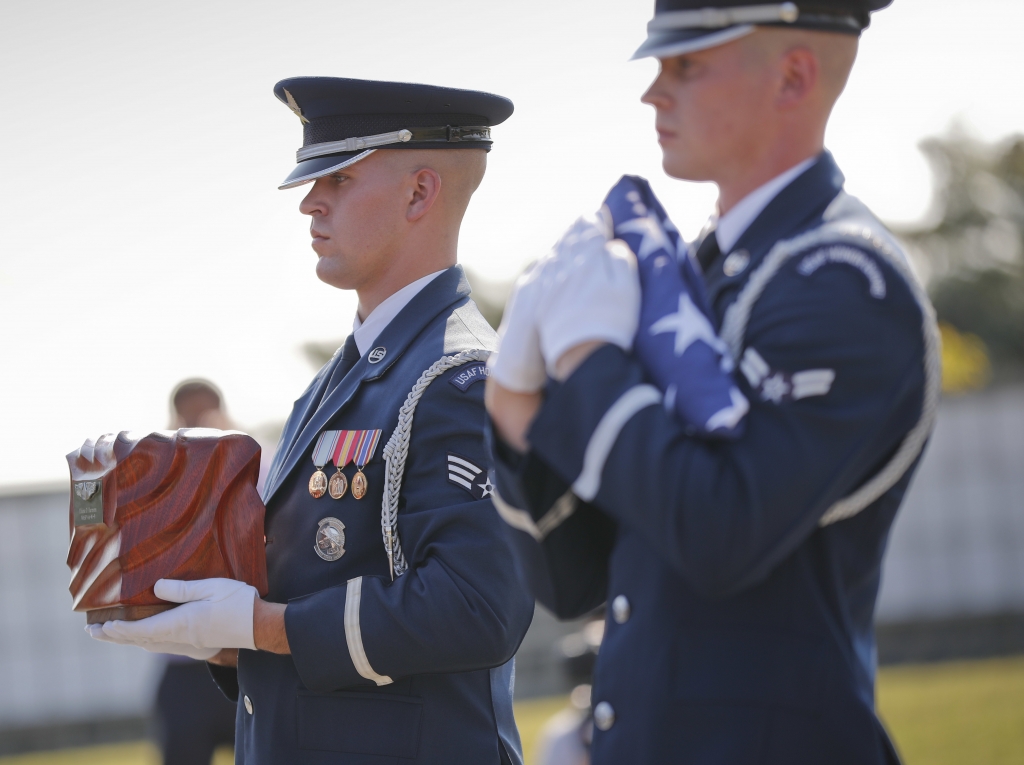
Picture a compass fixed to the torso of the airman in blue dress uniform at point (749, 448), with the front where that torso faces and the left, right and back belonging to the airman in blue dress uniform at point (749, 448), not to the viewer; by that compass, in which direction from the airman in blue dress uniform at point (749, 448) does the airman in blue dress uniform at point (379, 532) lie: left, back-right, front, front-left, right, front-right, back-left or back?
front-right

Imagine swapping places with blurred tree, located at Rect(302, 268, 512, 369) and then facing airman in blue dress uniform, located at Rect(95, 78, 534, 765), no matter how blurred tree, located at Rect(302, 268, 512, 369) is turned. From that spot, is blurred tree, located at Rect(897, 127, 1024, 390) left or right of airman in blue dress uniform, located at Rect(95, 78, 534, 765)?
left

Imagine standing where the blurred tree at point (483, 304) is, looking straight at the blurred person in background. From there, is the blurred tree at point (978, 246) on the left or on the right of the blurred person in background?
left

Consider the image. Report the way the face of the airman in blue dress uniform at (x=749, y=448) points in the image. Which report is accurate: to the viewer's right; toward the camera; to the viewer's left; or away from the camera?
to the viewer's left

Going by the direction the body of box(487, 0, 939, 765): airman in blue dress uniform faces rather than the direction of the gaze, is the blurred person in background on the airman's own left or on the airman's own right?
on the airman's own right

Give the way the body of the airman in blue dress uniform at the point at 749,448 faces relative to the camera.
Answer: to the viewer's left

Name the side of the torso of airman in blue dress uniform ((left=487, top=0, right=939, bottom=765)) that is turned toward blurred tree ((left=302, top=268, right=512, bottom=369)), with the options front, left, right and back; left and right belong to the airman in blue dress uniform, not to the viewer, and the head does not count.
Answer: right

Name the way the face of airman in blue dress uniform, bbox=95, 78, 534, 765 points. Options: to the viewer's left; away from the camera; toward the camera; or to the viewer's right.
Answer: to the viewer's left

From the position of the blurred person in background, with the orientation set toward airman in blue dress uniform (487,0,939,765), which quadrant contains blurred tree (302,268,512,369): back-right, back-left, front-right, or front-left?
back-left
